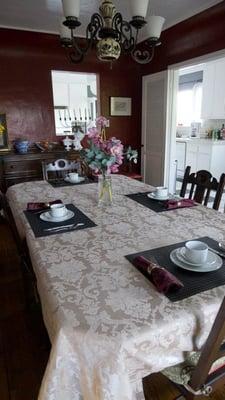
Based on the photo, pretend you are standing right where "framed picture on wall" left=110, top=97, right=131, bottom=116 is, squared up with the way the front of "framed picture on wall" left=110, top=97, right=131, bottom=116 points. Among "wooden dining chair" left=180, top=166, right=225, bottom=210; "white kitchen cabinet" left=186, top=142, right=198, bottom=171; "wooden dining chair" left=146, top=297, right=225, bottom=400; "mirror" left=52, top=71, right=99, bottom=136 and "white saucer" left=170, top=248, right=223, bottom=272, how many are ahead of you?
3

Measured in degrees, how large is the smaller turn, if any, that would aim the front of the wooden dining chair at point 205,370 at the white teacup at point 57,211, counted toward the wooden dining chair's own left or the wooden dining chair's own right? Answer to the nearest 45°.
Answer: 0° — it already faces it

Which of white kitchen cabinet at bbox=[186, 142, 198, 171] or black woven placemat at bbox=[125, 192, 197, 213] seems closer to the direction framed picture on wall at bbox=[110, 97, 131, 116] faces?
the black woven placemat

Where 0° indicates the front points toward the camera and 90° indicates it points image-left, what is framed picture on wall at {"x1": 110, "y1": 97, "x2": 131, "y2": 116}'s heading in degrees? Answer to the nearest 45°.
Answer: approximately 0°

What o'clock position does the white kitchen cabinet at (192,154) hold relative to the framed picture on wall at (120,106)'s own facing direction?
The white kitchen cabinet is roughly at 8 o'clock from the framed picture on wall.

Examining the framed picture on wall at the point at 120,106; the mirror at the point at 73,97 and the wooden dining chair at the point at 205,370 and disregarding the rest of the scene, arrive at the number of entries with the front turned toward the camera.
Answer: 2

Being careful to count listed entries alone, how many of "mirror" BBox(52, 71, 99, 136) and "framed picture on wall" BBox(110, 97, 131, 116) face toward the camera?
2

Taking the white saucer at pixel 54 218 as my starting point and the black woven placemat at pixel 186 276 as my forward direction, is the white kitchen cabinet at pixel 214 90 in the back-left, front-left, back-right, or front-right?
back-left

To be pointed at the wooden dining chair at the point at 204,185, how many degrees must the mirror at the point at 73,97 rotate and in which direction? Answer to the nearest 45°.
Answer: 0° — it already faces it

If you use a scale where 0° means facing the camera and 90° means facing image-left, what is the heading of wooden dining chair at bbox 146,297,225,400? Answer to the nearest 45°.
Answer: approximately 135°
